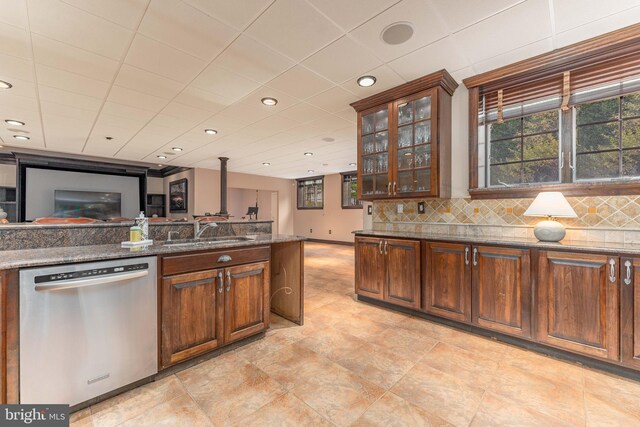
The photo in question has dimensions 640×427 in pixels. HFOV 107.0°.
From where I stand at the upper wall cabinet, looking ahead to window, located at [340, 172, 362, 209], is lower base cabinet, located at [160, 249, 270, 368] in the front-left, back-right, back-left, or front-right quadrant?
back-left

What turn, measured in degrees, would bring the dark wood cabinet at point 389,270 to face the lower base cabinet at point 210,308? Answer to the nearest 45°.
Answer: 0° — it already faces it

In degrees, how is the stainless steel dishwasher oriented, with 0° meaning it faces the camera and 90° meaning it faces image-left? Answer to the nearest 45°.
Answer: approximately 315°

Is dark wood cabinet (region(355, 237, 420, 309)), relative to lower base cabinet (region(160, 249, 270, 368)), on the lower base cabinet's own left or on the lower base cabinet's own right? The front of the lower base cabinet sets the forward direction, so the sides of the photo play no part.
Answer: on the lower base cabinet's own left

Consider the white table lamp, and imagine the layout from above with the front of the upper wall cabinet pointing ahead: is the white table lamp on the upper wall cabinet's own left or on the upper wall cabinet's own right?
on the upper wall cabinet's own left

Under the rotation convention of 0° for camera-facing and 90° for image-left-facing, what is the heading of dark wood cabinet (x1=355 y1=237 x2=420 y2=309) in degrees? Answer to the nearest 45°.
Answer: approximately 45°

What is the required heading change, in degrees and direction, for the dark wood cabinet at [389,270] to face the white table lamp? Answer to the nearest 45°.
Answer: approximately 135° to its left
